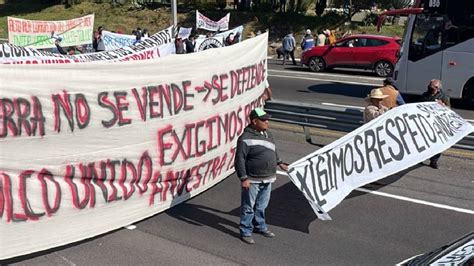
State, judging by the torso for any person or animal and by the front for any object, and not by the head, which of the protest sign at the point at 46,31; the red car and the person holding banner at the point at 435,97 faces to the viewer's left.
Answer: the red car

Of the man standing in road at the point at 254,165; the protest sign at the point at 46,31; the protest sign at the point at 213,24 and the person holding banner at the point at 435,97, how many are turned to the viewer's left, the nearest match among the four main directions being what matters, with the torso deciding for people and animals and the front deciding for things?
0

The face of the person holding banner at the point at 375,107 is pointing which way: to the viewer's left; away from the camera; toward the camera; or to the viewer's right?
toward the camera

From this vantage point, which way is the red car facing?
to the viewer's left

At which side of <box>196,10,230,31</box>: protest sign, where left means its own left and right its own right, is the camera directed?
front

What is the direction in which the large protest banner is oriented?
toward the camera

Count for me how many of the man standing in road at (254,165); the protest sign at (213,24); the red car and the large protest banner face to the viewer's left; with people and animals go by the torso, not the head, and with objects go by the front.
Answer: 1

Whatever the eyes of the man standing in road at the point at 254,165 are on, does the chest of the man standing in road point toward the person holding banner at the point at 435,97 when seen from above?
no

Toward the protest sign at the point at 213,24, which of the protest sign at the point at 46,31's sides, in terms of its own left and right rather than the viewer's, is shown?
left

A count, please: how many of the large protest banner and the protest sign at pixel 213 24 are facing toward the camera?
2

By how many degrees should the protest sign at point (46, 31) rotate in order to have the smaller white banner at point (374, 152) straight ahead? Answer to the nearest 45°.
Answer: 0° — it already faces it

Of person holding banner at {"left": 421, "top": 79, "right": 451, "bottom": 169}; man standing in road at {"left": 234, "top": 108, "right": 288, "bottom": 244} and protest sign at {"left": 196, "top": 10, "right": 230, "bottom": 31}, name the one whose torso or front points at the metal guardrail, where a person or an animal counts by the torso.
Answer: the protest sign

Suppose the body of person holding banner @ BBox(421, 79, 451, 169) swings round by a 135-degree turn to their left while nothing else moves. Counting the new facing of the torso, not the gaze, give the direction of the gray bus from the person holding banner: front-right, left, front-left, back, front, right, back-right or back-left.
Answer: front-left

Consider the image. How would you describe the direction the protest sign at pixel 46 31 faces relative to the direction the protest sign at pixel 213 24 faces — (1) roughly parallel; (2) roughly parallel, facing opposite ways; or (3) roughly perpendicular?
roughly parallel

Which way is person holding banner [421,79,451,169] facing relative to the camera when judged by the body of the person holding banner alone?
toward the camera
